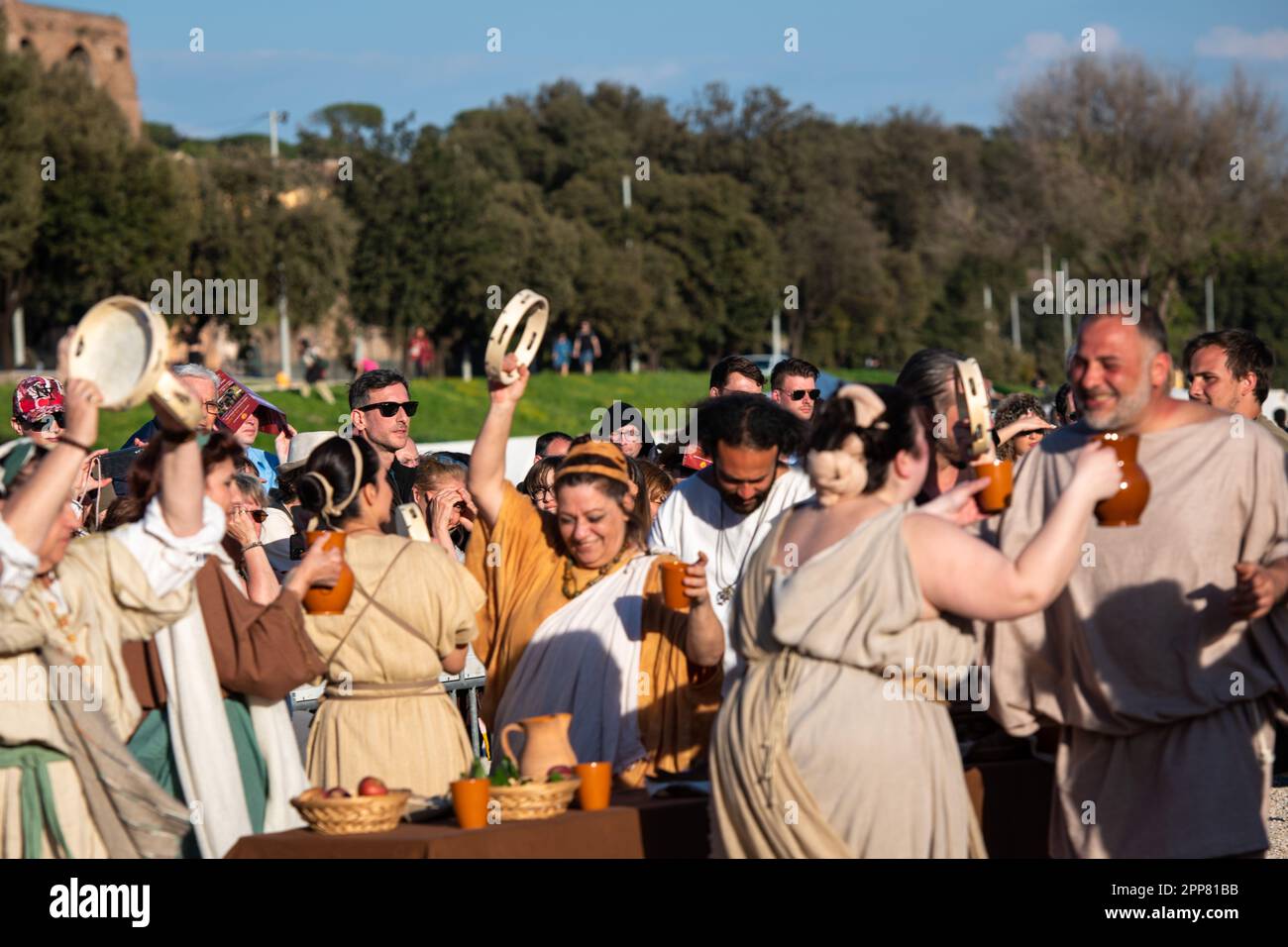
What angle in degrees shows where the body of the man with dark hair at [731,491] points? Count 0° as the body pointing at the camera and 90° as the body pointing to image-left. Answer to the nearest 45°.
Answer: approximately 0°

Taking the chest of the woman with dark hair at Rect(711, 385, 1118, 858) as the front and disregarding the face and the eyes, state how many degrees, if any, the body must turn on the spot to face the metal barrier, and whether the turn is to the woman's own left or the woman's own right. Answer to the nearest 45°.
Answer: approximately 90° to the woman's own left

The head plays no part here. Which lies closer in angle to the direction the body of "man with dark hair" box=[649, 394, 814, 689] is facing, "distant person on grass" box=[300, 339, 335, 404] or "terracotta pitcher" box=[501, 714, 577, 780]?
the terracotta pitcher

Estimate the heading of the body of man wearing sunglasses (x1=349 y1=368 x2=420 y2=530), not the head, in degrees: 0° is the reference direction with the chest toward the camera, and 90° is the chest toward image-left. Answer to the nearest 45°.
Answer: approximately 315°

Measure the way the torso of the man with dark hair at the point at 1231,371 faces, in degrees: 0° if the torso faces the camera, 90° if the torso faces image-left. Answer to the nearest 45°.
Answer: approximately 45°

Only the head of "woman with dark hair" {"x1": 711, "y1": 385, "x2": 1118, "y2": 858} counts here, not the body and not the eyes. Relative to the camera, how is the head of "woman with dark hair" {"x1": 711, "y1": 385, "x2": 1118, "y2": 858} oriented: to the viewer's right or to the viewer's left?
to the viewer's right

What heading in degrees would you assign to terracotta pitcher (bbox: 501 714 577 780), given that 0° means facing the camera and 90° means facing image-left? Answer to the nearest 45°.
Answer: approximately 270°

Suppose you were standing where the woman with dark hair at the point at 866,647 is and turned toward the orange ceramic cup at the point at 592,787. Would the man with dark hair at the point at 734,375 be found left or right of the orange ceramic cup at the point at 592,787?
right

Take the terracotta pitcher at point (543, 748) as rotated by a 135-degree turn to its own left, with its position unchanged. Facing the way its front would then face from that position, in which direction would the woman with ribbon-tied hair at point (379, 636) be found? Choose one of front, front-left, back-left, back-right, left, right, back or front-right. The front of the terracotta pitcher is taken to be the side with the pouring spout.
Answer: front
